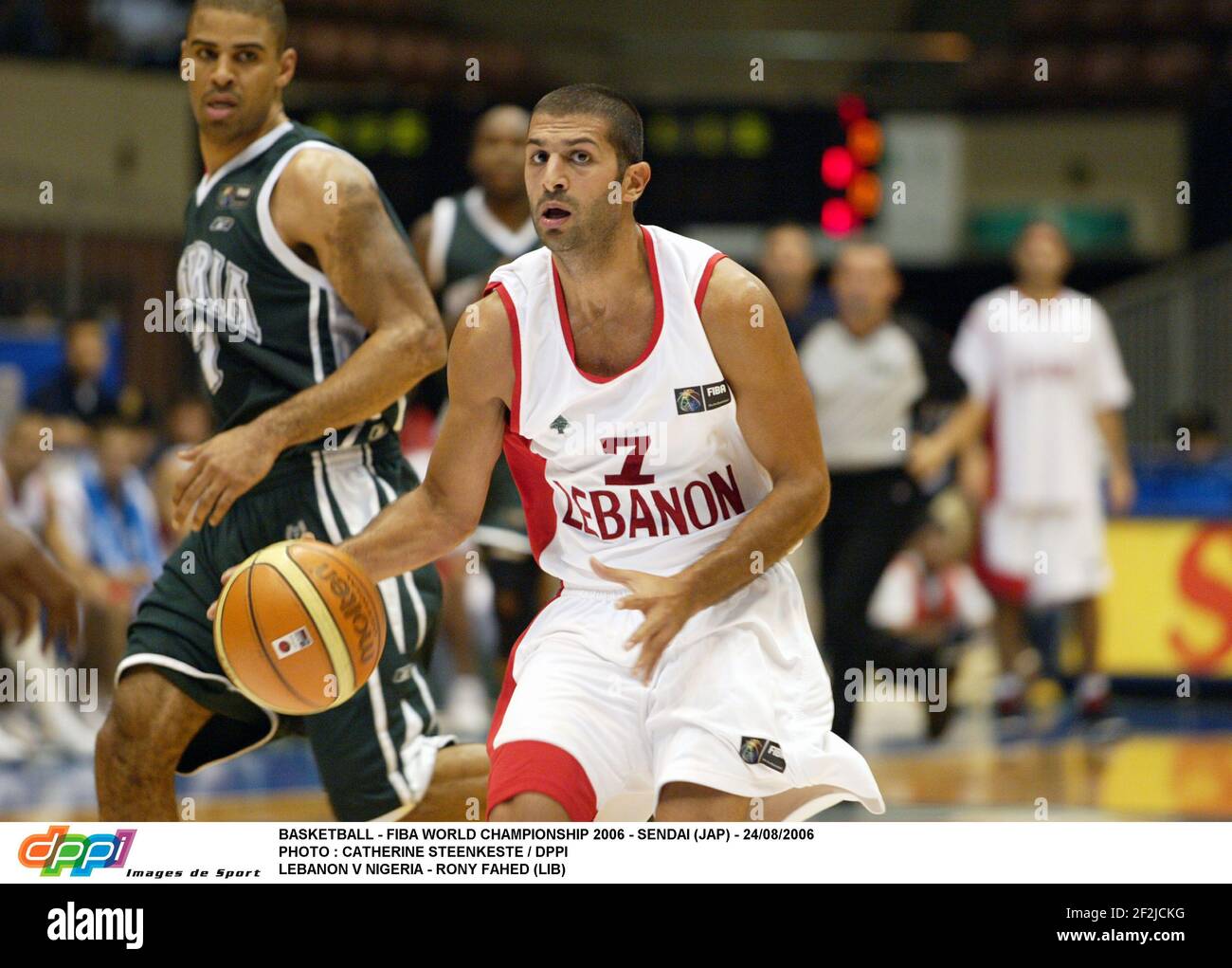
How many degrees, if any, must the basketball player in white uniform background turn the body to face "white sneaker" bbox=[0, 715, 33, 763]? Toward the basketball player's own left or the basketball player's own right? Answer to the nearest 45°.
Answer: approximately 45° to the basketball player's own right

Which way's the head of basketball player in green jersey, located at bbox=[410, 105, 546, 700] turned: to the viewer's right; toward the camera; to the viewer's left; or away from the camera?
toward the camera

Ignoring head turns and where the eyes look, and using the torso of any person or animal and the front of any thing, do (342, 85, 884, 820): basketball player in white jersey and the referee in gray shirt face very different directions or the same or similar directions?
same or similar directions

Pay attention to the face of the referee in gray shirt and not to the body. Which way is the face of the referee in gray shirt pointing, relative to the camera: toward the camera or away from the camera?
toward the camera

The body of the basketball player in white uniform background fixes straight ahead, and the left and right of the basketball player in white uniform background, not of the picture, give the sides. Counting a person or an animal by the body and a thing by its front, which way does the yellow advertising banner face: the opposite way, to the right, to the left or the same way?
the same way

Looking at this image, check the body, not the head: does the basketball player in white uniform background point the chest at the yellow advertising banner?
no

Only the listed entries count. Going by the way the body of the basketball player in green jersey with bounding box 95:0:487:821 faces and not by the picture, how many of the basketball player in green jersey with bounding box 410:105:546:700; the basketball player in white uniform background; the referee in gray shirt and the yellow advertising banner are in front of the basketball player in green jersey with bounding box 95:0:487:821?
0

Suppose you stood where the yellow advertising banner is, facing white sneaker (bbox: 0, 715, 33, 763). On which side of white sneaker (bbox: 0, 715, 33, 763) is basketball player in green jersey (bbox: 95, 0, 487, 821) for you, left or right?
left

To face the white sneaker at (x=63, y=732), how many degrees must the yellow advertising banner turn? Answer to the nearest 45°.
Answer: approximately 45° to its right

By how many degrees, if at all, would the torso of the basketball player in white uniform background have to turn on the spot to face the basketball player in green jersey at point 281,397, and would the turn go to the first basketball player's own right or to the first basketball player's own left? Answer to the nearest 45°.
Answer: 0° — they already face them

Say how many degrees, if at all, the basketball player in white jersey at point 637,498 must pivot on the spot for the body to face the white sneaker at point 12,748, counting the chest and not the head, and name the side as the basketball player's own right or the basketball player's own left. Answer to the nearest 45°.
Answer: approximately 135° to the basketball player's own right

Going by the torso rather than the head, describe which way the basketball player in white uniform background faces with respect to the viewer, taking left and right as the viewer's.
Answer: facing the viewer

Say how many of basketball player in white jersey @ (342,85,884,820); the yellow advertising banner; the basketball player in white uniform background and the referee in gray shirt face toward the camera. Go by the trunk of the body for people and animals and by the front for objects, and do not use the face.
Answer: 4

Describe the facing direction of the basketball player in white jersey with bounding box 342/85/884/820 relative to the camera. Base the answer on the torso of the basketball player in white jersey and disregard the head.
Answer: toward the camera

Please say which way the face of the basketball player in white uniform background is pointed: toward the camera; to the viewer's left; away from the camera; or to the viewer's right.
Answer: toward the camera

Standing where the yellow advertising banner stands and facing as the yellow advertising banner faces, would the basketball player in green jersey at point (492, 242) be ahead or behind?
ahead

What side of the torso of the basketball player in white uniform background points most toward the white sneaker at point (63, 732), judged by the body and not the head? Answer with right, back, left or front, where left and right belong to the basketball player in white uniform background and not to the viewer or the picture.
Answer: right

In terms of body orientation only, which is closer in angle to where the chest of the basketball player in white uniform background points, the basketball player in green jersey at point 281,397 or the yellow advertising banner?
the basketball player in green jersey

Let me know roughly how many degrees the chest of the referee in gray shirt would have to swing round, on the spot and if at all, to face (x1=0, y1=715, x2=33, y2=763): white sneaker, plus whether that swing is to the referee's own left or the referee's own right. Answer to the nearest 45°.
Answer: approximately 90° to the referee's own right

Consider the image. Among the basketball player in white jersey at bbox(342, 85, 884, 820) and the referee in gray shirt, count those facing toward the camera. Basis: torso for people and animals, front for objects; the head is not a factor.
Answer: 2
